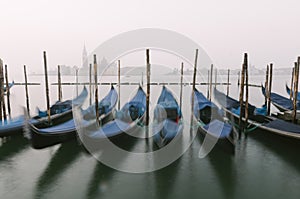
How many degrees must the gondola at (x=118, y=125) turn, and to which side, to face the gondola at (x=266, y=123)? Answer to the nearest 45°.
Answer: approximately 135° to its left

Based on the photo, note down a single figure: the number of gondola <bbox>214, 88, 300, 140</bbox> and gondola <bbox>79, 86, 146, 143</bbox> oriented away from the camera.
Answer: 0

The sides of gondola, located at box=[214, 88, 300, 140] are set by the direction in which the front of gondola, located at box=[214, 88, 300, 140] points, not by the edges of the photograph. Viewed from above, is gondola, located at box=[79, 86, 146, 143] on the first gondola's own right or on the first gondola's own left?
on the first gondola's own right

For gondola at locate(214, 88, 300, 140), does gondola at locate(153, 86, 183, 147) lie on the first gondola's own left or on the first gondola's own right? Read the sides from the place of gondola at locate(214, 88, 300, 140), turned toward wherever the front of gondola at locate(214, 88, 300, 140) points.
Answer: on the first gondola's own right

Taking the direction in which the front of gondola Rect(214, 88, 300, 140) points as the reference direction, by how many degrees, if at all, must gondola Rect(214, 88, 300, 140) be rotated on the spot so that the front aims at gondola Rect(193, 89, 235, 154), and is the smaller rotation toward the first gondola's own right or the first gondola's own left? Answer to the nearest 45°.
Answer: approximately 90° to the first gondola's own right
